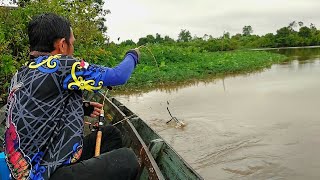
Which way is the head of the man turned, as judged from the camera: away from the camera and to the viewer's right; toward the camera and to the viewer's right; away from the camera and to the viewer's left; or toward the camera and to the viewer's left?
away from the camera and to the viewer's right

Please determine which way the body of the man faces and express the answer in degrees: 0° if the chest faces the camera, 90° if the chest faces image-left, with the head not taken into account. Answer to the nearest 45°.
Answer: approximately 225°
